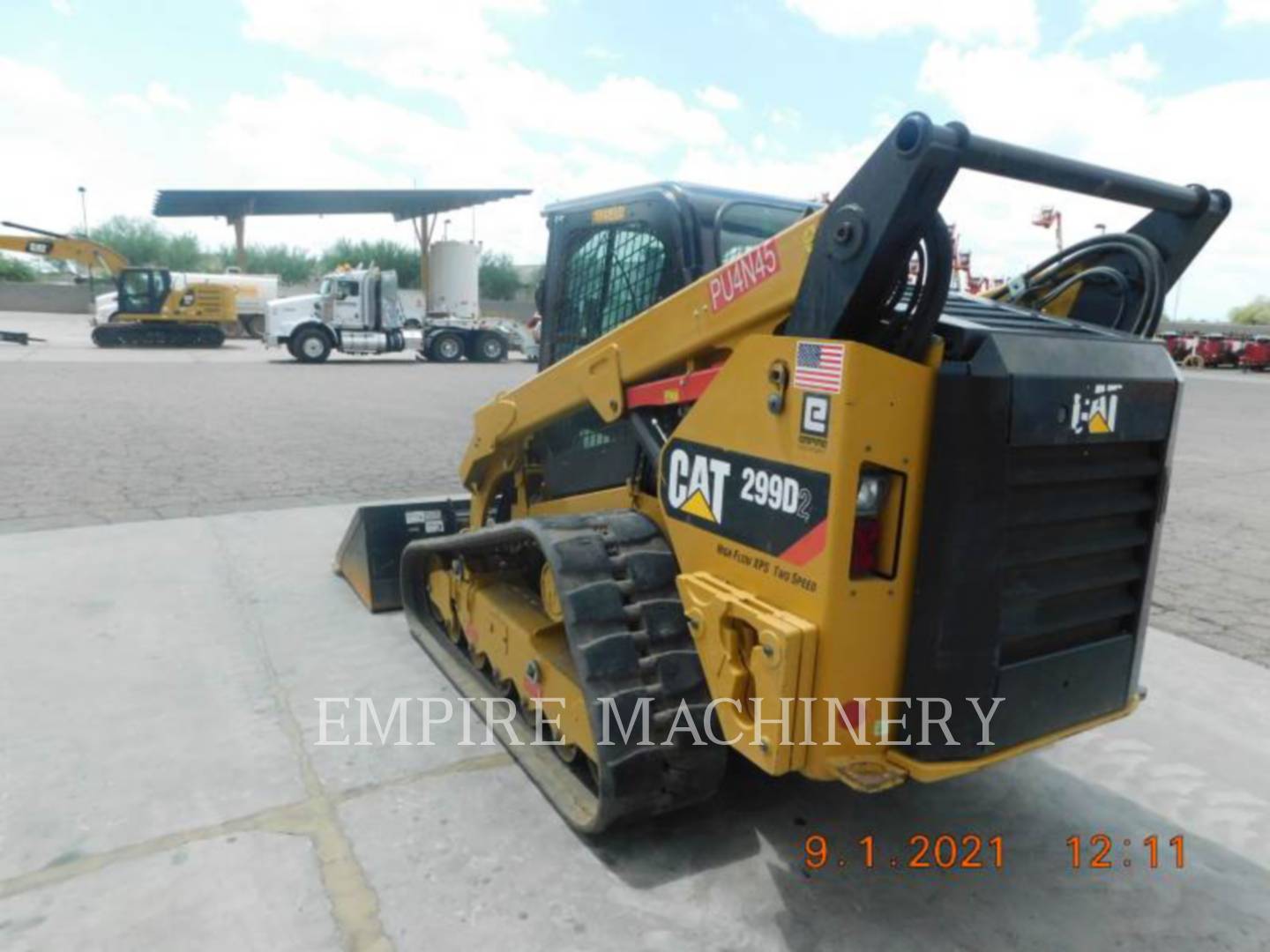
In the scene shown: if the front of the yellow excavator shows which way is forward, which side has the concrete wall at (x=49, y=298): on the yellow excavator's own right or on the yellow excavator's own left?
on the yellow excavator's own right

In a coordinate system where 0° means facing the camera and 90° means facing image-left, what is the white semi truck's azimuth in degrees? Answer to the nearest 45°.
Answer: approximately 90°

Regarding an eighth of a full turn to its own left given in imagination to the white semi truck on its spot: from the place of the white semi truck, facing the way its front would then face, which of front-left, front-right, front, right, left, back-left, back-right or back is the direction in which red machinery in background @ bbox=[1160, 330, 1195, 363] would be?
back-left

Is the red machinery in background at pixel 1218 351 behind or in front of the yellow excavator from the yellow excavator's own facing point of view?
behind

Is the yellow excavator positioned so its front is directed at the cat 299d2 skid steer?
no

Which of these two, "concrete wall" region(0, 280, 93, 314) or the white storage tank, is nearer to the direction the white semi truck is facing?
the concrete wall

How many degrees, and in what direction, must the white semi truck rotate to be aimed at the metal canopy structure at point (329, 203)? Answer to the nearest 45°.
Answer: approximately 90° to its right

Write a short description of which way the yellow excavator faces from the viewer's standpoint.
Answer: facing to the left of the viewer

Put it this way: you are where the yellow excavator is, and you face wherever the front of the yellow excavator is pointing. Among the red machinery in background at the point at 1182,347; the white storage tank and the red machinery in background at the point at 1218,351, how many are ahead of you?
0

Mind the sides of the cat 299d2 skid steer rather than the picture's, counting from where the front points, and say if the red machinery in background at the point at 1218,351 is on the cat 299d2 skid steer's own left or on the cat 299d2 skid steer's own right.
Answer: on the cat 299d2 skid steer's own right

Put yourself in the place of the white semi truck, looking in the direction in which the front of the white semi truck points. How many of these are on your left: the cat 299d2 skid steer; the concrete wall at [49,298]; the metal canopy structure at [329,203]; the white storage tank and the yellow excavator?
1

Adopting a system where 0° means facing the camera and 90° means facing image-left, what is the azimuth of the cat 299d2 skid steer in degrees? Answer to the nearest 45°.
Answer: approximately 135°

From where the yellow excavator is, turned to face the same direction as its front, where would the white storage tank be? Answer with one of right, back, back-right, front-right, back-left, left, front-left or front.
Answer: back

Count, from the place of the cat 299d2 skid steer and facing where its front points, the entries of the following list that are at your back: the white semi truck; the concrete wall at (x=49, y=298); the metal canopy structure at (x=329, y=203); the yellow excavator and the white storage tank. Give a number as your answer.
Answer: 0

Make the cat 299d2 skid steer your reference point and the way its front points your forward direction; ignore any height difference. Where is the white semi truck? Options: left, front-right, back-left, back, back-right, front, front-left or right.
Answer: front
